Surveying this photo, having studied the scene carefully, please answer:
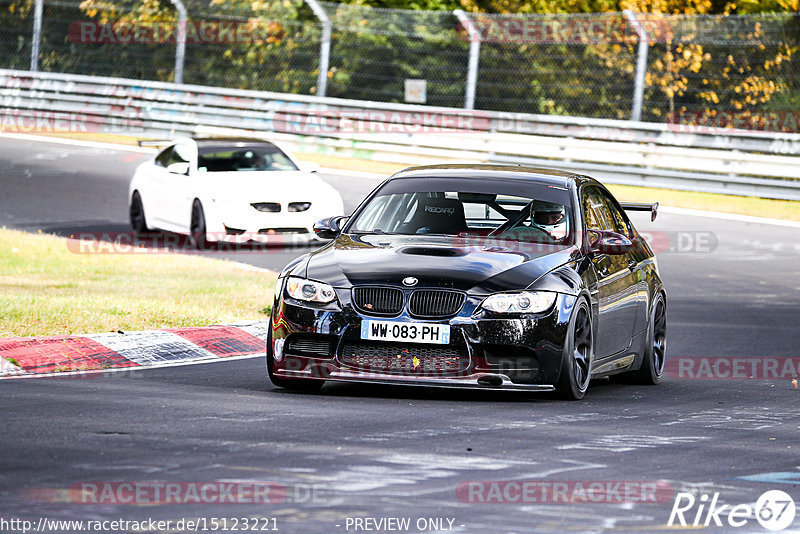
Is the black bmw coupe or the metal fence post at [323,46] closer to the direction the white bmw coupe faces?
the black bmw coupe

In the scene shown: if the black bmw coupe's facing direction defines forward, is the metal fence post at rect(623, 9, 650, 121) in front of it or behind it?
behind

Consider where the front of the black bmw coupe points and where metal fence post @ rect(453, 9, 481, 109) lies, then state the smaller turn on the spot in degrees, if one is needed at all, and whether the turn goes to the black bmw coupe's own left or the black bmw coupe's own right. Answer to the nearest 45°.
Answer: approximately 135° to the black bmw coupe's own right

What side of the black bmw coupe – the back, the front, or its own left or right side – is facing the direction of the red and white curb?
right

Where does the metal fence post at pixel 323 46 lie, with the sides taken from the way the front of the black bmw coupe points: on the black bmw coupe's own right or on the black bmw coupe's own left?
on the black bmw coupe's own right

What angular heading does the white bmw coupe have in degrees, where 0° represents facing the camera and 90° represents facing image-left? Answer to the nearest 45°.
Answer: approximately 315°

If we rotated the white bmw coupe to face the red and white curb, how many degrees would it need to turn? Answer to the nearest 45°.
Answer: approximately 45° to its right

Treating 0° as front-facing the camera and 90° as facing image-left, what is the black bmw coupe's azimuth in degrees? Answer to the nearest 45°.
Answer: approximately 45°

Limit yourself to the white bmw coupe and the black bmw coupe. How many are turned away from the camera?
0

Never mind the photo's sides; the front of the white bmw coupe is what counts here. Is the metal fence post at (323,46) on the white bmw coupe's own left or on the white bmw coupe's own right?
on the white bmw coupe's own left

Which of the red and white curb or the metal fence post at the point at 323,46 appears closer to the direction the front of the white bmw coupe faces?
the red and white curb

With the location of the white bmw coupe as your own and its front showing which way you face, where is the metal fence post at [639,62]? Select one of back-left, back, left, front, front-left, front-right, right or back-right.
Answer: left

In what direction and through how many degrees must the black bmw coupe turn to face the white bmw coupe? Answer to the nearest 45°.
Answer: approximately 135° to its right

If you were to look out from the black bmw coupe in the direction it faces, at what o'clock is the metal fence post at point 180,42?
The metal fence post is roughly at 4 o'clock from the black bmw coupe.
